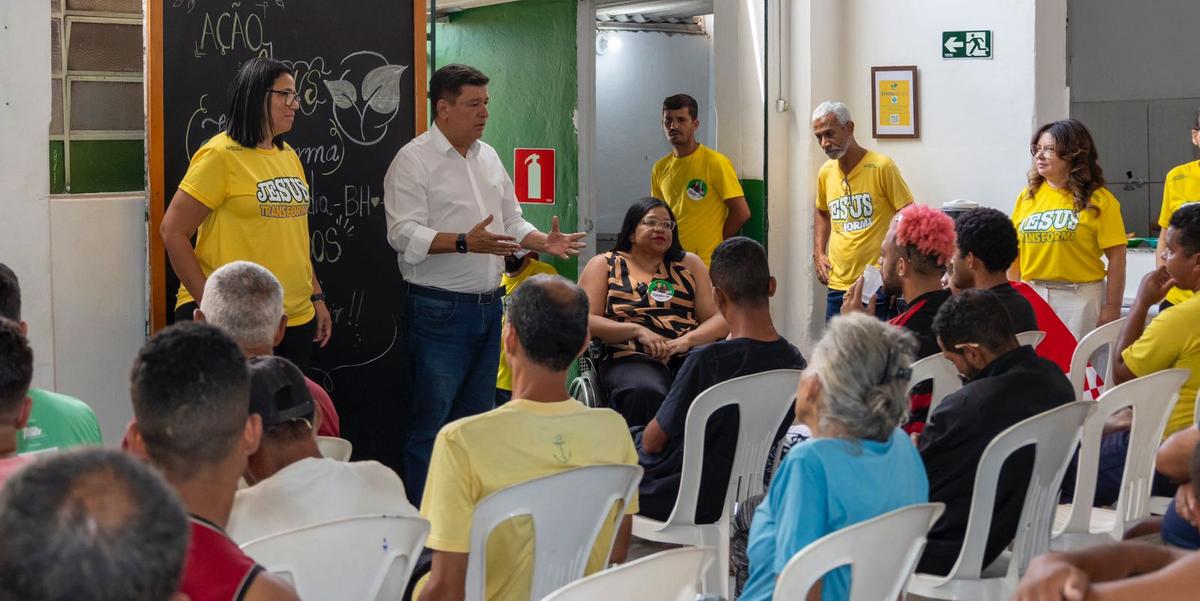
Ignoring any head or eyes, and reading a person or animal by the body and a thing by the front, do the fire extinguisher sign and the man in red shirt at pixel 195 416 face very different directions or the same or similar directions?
very different directions

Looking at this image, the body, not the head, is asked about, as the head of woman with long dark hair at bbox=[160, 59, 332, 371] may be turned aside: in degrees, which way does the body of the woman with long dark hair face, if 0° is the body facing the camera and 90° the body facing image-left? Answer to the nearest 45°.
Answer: approximately 315°

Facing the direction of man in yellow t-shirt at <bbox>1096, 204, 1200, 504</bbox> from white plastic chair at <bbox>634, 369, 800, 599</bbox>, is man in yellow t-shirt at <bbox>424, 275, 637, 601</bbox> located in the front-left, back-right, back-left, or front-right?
back-right

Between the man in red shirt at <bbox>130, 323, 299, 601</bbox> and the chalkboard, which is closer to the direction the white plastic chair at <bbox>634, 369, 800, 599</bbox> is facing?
the chalkboard

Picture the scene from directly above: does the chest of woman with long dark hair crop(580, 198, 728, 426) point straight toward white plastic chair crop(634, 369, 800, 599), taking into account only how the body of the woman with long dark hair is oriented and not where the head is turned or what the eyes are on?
yes

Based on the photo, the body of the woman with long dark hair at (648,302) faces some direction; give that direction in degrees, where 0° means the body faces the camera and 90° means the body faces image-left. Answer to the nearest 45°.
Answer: approximately 0°

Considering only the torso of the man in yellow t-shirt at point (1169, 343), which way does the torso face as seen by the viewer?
to the viewer's left

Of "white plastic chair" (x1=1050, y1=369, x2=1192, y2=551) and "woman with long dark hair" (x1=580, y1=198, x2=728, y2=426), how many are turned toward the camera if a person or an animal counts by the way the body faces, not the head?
1

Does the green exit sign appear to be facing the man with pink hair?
yes

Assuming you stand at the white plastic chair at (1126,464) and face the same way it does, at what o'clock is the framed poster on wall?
The framed poster on wall is roughly at 1 o'clock from the white plastic chair.

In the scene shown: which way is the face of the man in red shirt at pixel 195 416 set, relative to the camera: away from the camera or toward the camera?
away from the camera

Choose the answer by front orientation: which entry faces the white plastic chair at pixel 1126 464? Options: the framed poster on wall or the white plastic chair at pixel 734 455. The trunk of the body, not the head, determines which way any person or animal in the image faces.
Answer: the framed poster on wall

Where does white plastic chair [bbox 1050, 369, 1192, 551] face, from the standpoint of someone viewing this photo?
facing away from the viewer and to the left of the viewer
